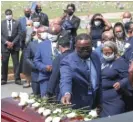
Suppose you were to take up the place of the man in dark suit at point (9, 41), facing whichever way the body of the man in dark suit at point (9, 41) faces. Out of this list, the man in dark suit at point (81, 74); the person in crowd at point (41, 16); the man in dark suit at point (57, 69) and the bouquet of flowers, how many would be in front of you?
3

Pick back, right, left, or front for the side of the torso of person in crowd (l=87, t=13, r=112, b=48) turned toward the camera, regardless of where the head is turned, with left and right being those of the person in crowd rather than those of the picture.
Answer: front

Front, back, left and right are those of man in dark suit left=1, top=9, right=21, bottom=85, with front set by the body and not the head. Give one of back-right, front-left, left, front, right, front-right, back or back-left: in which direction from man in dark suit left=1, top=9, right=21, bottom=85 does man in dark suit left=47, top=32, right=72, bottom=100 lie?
front

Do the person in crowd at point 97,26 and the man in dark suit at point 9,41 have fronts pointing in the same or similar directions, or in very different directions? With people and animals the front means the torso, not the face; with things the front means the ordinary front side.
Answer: same or similar directions

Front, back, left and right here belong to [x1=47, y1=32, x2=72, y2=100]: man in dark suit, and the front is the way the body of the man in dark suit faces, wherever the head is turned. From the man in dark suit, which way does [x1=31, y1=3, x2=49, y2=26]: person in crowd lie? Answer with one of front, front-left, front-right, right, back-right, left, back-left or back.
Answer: front-right

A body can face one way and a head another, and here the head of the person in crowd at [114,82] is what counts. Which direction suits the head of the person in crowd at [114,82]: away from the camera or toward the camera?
toward the camera

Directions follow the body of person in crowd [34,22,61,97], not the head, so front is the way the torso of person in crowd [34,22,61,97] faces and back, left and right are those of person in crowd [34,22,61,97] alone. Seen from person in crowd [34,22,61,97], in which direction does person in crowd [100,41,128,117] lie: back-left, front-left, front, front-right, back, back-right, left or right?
front

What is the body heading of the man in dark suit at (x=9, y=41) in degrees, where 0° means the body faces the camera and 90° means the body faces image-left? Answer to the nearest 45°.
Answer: approximately 0°

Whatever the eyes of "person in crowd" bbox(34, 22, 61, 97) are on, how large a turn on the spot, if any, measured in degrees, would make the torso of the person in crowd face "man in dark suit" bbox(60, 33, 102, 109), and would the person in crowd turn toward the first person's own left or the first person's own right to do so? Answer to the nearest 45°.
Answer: approximately 45° to the first person's own right

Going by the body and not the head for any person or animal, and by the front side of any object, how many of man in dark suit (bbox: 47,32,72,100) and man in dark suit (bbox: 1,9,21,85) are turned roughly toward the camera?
1

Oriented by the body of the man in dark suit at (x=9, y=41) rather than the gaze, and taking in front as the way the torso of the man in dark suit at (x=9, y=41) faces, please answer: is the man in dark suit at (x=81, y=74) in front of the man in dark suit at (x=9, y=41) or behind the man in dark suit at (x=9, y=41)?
in front

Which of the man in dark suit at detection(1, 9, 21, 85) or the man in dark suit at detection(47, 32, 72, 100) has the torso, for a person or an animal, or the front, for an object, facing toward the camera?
the man in dark suit at detection(1, 9, 21, 85)

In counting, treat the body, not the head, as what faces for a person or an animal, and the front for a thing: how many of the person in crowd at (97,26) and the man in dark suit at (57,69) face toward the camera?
1

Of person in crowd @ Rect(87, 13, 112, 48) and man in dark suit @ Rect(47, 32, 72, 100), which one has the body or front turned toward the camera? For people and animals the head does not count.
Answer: the person in crowd
